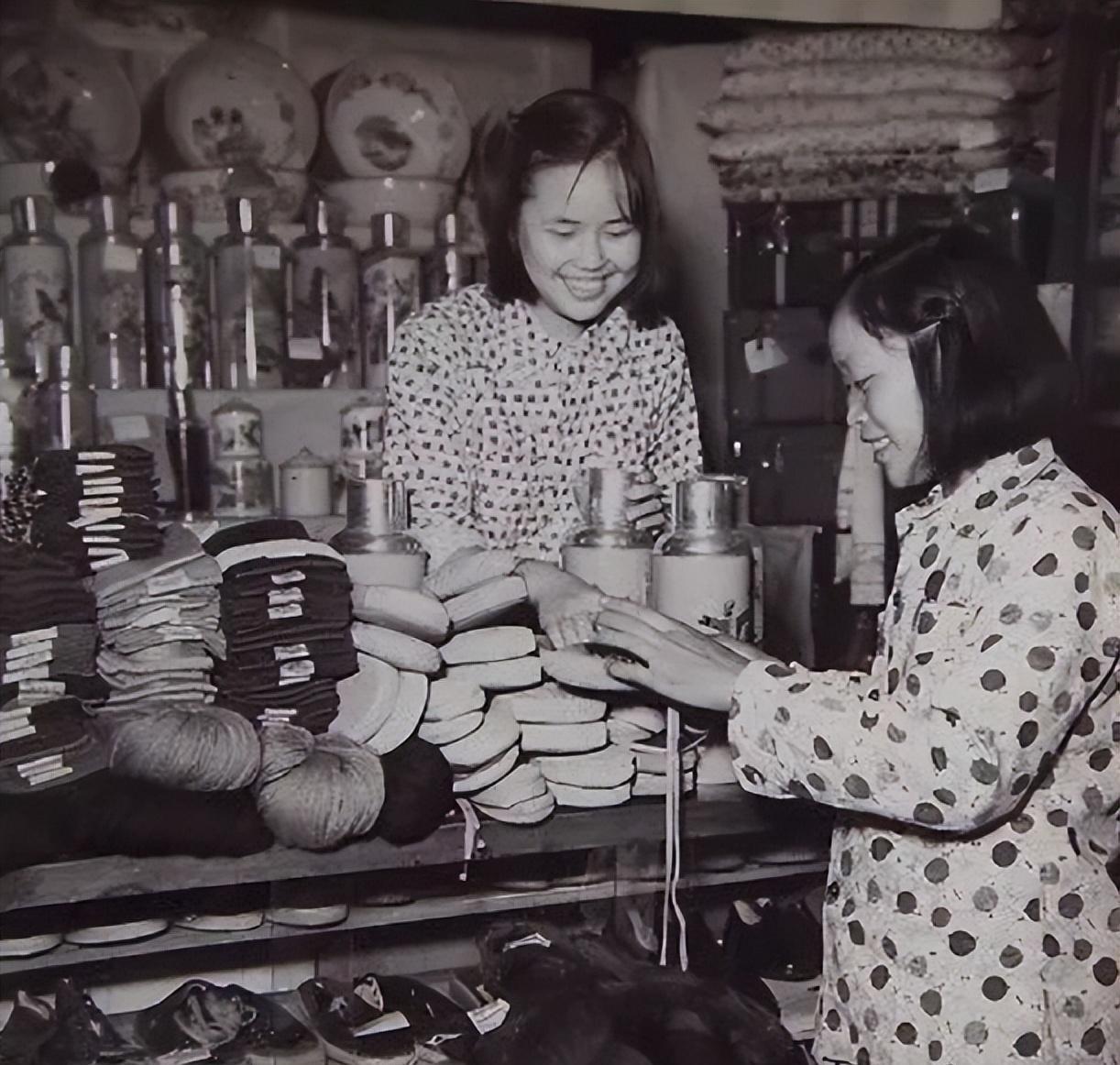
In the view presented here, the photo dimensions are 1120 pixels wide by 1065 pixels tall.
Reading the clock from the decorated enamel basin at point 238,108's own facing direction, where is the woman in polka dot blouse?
The woman in polka dot blouse is roughly at 10 o'clock from the decorated enamel basin.

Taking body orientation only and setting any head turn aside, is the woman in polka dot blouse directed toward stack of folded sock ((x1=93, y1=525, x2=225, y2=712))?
yes

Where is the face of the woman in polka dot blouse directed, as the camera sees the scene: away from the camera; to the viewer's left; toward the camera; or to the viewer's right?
to the viewer's left
